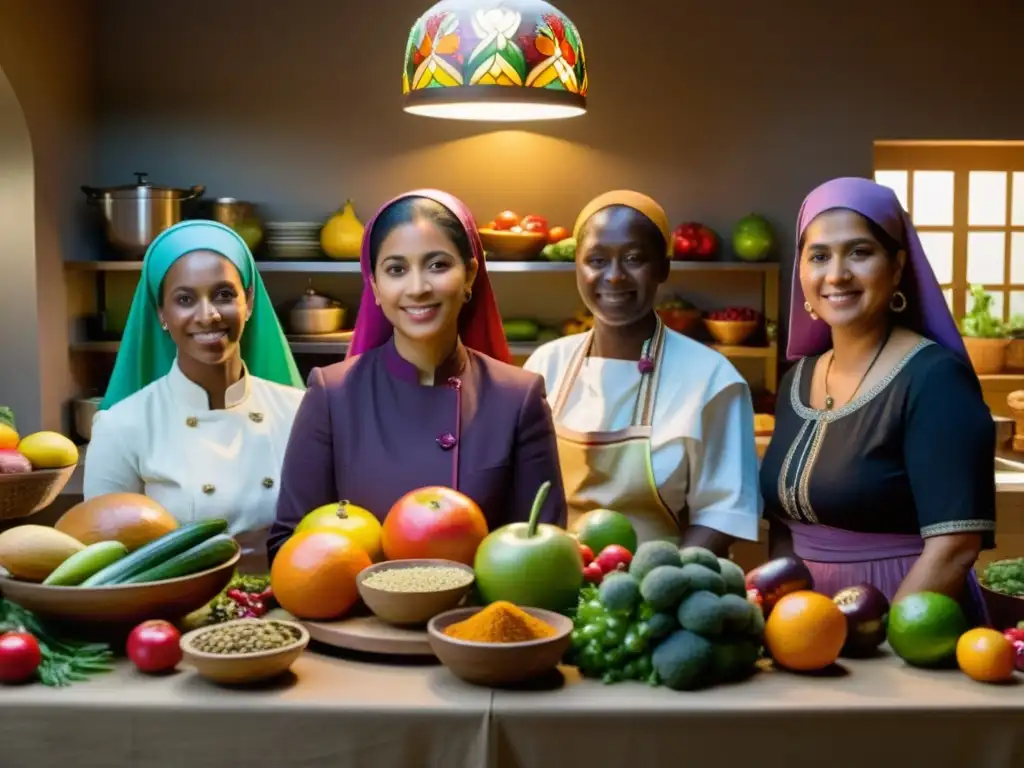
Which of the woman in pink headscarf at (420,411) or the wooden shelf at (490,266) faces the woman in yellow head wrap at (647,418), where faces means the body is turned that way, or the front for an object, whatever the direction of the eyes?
the wooden shelf

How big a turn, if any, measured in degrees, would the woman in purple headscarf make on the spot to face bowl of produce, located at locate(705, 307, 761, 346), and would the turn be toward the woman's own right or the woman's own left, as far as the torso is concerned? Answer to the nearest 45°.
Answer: approximately 135° to the woman's own right

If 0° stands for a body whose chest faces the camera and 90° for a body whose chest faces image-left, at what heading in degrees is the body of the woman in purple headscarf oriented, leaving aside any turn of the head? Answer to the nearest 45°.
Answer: approximately 45°

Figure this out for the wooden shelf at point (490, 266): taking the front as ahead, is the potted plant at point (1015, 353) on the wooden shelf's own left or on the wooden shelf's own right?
on the wooden shelf's own left

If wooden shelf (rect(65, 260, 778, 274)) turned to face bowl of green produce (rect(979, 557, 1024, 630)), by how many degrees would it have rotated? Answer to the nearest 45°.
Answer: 0° — it already faces it

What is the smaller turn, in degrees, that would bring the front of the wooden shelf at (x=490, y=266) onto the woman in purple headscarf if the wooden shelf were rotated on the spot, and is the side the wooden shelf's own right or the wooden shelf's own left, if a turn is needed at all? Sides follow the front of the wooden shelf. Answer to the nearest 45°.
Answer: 0° — it already faces them

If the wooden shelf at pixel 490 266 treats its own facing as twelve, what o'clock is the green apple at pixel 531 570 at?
The green apple is roughly at 12 o'clock from the wooden shelf.
